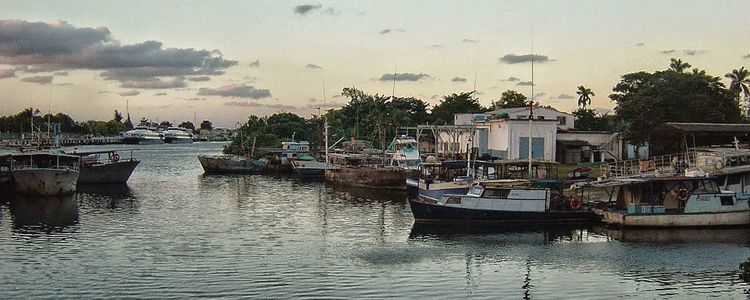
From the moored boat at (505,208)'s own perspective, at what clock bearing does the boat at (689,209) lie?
The boat is roughly at 6 o'clock from the moored boat.

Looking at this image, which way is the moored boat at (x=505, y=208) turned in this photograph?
to the viewer's left

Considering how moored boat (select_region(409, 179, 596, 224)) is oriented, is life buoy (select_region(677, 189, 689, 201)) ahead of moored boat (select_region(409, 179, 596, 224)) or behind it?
behind
